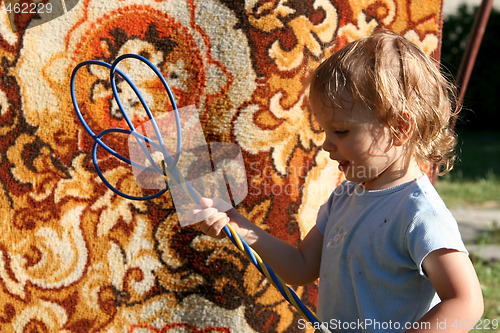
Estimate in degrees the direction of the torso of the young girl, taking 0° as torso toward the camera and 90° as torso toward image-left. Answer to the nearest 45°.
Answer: approximately 45°
